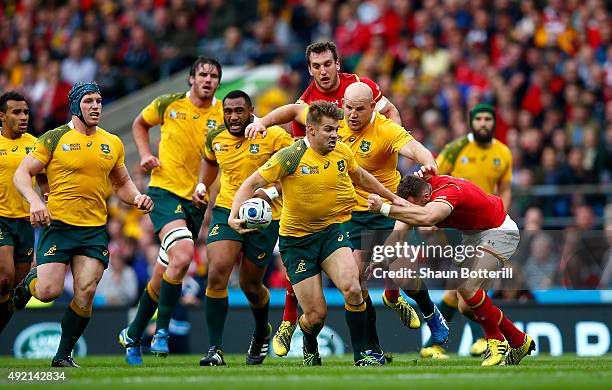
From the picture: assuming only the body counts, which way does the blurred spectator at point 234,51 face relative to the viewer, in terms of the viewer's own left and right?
facing the viewer

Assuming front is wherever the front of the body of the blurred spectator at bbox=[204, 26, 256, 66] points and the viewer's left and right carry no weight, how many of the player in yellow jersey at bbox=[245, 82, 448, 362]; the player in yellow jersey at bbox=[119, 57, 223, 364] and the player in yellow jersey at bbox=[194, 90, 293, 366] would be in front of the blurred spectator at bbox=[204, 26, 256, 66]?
3

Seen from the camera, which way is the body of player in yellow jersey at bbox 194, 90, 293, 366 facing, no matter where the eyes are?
toward the camera

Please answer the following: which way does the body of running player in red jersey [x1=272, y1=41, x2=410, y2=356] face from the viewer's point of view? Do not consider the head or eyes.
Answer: toward the camera

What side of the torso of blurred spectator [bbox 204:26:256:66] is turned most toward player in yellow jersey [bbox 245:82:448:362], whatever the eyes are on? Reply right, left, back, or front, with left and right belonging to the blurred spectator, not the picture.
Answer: front

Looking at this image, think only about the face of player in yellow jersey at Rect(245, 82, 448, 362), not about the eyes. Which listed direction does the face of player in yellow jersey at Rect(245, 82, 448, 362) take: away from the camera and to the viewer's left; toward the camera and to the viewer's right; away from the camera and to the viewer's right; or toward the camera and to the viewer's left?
toward the camera and to the viewer's left

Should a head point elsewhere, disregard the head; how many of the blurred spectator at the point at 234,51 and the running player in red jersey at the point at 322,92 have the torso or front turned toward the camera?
2

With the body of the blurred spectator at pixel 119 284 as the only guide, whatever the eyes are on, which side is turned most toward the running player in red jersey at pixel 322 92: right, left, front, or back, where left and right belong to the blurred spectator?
front
